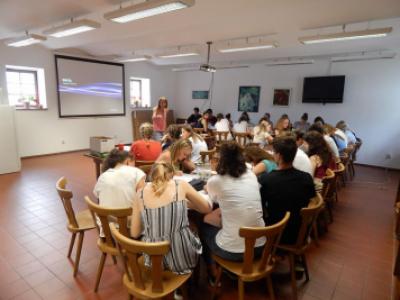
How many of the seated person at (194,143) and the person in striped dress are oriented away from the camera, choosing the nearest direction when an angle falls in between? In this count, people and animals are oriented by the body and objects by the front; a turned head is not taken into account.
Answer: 1

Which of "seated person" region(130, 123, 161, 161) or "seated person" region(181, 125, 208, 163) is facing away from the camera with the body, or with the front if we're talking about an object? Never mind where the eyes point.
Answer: "seated person" region(130, 123, 161, 161)

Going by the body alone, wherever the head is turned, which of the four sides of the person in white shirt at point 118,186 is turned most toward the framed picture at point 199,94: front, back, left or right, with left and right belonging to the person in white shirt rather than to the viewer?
front

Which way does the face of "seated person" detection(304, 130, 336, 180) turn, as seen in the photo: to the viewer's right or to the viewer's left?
to the viewer's left

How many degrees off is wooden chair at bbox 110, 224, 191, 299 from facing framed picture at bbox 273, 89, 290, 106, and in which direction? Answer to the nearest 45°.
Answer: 0° — it already faces it

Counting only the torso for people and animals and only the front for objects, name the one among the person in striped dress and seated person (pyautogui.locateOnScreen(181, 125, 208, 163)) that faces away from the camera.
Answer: the person in striped dress

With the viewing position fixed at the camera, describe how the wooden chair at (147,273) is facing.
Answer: facing away from the viewer and to the right of the viewer

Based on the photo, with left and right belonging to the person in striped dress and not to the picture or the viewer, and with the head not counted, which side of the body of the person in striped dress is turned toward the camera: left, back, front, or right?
back

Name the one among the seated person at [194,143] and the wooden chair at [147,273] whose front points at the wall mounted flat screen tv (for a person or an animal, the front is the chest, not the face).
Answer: the wooden chair

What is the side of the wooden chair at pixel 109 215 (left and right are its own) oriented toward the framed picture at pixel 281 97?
front

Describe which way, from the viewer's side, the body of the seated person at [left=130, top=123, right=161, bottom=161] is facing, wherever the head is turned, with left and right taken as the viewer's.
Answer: facing away from the viewer

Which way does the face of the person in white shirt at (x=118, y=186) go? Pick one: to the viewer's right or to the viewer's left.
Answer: to the viewer's right

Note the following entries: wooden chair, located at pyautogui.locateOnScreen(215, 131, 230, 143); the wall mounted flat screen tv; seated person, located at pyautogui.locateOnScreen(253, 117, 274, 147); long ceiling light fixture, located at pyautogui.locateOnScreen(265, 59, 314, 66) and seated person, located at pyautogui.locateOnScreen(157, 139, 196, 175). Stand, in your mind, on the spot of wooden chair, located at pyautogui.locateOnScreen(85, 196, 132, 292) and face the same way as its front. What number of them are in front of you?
5

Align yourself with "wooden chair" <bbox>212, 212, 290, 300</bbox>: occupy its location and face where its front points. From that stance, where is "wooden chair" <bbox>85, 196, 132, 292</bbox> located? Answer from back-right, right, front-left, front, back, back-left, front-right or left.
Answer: front-left

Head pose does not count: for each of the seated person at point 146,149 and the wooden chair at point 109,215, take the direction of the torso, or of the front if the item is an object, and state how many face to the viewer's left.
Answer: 0

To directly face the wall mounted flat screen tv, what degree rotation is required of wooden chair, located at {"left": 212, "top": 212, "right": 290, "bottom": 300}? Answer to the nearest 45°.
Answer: approximately 45° to its right
